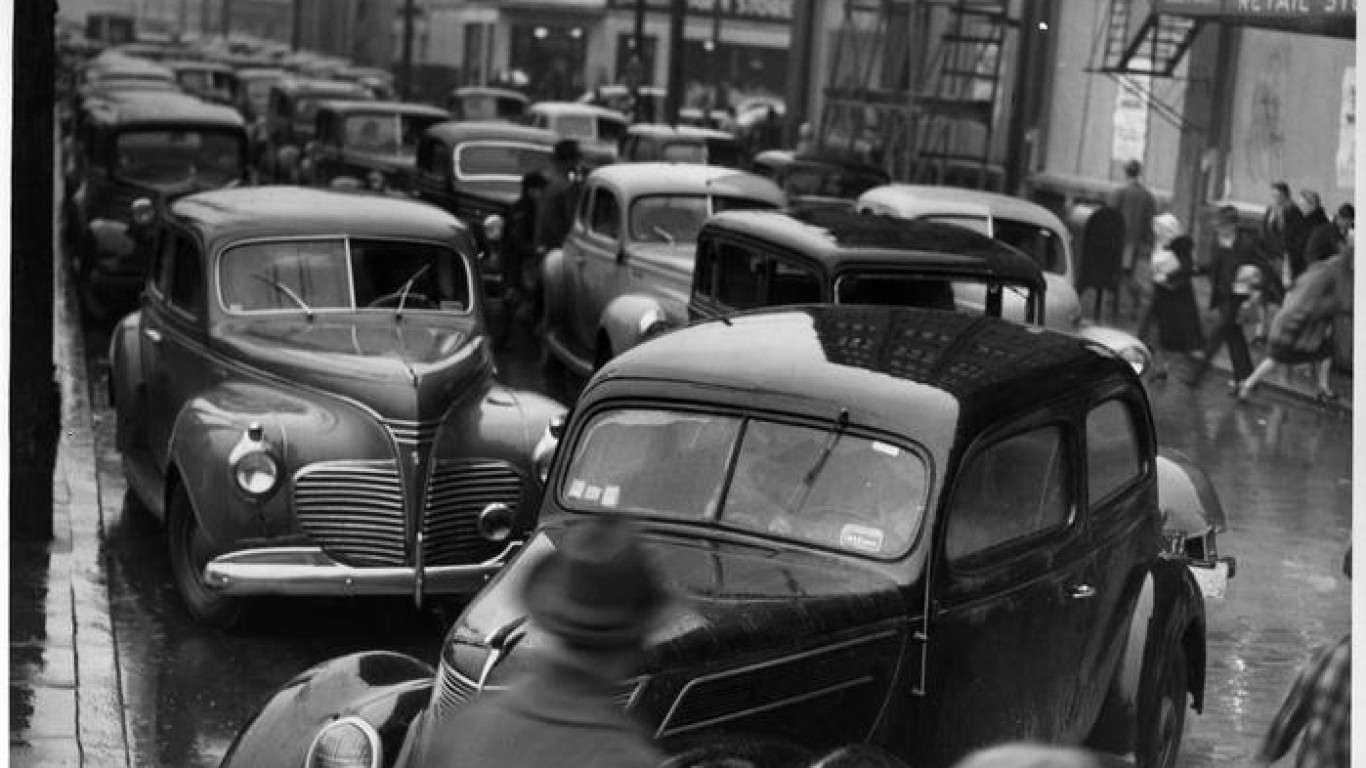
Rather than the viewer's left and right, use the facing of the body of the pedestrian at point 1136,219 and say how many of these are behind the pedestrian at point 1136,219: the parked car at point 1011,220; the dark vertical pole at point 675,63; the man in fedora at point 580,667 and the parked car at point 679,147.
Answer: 2

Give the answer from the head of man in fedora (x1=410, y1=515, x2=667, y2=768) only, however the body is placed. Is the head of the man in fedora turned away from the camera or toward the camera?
away from the camera

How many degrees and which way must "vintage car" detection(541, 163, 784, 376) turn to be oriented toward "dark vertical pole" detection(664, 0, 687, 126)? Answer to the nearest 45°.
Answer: approximately 135° to its left

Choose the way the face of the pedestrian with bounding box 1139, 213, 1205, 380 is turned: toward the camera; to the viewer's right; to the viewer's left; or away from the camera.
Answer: to the viewer's left

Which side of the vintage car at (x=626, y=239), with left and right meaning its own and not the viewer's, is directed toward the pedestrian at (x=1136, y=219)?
left

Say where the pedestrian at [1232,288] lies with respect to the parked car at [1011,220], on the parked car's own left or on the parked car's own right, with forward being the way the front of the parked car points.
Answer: on the parked car's own left
